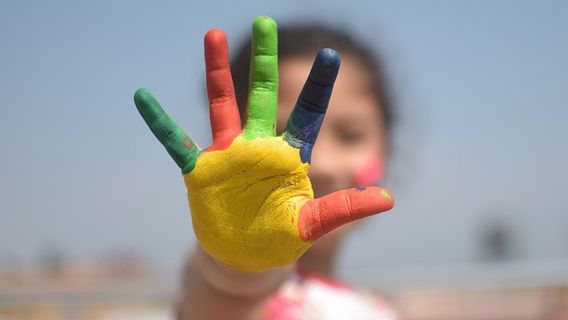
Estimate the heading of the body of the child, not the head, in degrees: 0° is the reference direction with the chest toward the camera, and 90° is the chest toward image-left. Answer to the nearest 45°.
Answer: approximately 0°
